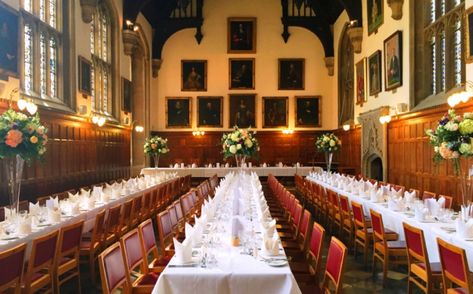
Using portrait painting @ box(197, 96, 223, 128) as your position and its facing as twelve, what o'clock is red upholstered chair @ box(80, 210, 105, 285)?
The red upholstered chair is roughly at 12 o'clock from the portrait painting.

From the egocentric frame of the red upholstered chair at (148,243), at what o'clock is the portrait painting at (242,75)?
The portrait painting is roughly at 8 o'clock from the red upholstered chair.

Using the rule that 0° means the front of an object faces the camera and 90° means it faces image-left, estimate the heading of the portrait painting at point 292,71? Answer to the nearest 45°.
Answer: approximately 0°

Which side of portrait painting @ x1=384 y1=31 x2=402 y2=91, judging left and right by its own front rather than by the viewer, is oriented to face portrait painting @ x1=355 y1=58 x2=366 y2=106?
right

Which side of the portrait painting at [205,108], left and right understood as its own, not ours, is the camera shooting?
front

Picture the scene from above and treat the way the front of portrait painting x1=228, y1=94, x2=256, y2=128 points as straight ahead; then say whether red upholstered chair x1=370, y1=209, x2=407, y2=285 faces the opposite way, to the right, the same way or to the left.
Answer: to the left

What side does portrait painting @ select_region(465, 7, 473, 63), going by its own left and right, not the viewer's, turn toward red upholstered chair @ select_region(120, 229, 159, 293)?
front

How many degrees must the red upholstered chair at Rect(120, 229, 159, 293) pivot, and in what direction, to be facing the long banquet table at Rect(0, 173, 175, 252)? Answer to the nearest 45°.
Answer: approximately 180°

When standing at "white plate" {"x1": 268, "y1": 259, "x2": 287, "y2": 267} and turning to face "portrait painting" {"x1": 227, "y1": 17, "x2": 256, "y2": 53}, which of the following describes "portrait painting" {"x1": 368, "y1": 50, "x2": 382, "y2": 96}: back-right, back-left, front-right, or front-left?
front-right

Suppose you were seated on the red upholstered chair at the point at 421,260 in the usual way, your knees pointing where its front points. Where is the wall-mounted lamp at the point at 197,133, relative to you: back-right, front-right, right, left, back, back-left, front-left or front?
left

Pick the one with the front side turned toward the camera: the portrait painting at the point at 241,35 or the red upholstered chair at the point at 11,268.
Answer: the portrait painting

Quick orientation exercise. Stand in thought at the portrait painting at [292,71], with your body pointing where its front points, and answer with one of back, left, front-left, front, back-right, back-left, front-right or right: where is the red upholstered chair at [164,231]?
front

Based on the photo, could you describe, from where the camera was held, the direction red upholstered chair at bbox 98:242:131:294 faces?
facing the viewer and to the right of the viewer

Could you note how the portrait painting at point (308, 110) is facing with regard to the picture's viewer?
facing the viewer

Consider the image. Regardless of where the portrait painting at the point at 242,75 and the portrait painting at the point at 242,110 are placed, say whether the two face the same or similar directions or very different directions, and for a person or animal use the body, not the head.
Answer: same or similar directions

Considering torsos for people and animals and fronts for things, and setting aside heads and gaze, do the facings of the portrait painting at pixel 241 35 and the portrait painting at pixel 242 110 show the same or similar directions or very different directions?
same or similar directions

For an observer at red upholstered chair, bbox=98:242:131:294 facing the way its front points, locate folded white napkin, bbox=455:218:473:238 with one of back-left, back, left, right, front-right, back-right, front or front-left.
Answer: front-left
